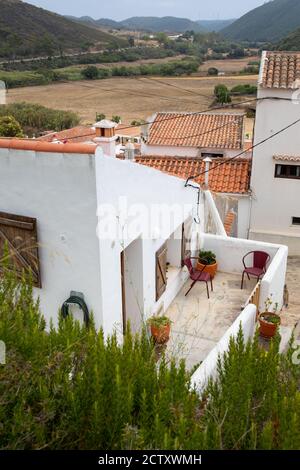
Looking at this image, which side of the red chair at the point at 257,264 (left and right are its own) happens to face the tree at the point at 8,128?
right

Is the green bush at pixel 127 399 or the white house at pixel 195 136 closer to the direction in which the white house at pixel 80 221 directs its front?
the green bush

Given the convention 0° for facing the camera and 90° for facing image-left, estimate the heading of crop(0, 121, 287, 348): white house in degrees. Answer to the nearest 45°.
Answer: approximately 315°

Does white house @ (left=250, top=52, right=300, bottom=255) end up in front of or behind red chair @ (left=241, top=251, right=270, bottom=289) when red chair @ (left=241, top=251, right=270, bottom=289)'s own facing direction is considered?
behind

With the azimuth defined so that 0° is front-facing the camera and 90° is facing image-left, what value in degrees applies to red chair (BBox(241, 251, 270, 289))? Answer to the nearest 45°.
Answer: approximately 45°

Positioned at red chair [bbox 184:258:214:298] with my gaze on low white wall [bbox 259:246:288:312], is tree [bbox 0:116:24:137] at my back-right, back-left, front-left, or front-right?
back-left

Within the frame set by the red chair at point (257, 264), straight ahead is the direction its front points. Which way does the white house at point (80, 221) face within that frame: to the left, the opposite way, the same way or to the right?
to the left

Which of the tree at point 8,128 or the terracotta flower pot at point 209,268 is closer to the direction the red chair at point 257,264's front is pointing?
the terracotta flower pot
